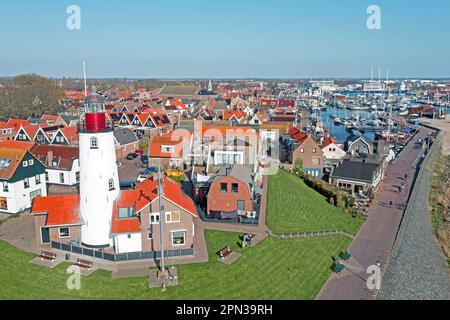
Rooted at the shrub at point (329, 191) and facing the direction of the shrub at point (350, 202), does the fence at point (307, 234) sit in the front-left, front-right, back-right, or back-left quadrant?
front-right

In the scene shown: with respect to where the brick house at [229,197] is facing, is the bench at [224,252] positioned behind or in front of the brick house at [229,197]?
in front

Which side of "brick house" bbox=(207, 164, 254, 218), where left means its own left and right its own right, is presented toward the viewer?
front

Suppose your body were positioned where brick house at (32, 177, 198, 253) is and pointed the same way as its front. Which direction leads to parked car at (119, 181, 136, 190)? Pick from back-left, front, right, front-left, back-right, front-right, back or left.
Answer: back

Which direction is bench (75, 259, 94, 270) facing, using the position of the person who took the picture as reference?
facing the viewer

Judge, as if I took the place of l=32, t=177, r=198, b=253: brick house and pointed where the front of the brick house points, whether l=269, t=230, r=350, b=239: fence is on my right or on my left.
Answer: on my left

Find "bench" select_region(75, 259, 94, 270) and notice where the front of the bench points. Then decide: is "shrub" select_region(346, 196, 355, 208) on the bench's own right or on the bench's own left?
on the bench's own left

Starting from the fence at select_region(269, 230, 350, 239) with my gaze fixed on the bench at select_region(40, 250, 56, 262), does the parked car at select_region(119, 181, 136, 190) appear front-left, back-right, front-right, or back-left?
front-right

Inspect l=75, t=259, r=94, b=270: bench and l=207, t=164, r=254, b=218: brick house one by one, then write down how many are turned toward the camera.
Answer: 2

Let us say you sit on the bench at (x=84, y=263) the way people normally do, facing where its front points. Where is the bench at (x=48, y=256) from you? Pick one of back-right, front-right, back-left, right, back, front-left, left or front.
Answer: back-right

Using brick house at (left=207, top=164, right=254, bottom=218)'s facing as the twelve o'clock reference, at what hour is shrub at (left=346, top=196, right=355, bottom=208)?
The shrub is roughly at 8 o'clock from the brick house.

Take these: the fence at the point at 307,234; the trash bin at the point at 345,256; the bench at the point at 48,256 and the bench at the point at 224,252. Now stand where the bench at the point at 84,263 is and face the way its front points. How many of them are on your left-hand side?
3

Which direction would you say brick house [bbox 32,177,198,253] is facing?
toward the camera
